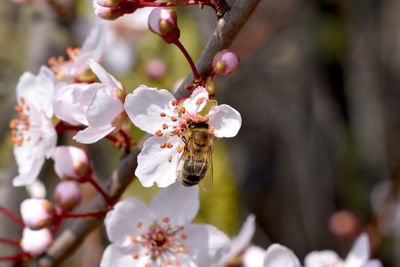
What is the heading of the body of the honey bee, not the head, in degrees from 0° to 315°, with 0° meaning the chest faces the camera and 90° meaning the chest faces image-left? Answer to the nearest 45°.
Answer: approximately 180°

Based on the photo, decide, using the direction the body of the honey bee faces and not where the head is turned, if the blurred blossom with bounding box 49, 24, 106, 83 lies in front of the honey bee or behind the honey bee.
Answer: in front

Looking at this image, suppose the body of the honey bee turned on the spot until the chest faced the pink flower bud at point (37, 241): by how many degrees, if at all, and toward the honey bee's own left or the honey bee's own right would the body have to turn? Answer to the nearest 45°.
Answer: approximately 90° to the honey bee's own left

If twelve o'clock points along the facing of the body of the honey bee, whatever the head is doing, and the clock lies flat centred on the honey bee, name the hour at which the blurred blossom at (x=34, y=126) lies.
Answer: The blurred blossom is roughly at 10 o'clock from the honey bee.

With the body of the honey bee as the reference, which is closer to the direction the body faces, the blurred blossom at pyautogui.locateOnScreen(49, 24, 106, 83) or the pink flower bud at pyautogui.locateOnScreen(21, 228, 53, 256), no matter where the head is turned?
the blurred blossom
